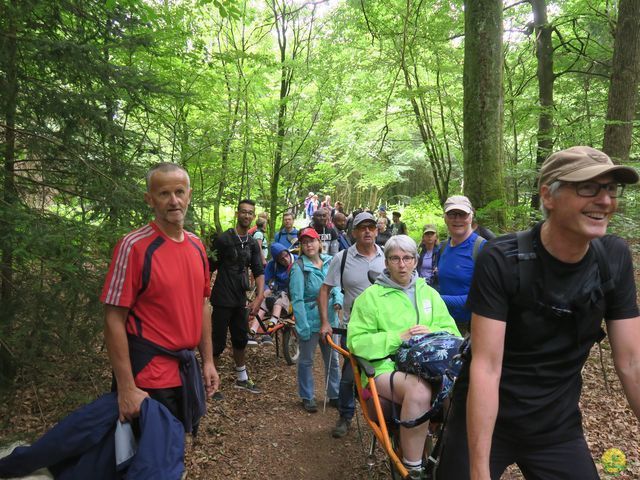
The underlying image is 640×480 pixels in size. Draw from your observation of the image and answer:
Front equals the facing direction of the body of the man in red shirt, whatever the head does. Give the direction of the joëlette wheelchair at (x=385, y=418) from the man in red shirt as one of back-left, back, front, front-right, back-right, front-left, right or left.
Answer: front-left

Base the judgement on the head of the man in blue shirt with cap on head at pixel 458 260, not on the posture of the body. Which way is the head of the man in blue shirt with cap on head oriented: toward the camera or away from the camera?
toward the camera

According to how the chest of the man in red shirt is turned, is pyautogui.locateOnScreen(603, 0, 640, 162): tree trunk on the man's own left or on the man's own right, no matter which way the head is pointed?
on the man's own left

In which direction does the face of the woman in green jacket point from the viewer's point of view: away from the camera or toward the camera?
toward the camera

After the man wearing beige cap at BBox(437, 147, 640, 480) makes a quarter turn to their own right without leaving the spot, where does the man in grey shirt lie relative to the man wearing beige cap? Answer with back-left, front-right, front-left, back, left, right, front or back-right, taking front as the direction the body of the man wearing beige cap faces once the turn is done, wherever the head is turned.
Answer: right

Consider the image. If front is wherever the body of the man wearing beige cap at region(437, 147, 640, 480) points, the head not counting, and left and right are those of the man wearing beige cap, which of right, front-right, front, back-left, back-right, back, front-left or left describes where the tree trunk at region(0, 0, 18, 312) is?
back-right

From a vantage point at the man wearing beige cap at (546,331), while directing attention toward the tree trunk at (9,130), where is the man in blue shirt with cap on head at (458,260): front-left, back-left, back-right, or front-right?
front-right

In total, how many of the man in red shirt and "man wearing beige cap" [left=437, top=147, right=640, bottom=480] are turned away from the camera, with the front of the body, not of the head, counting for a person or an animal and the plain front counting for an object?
0

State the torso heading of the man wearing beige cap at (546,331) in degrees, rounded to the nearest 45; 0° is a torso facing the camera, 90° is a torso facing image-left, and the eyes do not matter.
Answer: approximately 315°

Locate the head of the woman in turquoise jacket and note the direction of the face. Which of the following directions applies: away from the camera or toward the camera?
toward the camera

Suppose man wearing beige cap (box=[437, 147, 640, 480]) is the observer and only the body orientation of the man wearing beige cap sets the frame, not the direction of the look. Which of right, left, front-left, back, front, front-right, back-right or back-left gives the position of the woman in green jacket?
back

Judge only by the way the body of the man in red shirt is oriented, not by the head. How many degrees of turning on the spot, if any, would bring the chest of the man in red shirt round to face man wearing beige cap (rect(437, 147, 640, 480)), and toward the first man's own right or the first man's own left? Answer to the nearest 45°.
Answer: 0° — they already face them

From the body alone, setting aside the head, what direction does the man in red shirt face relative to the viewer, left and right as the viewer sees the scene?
facing the viewer and to the right of the viewer

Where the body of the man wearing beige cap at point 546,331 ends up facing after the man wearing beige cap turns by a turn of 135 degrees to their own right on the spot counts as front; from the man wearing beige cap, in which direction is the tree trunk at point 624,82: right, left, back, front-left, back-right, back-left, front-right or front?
right
